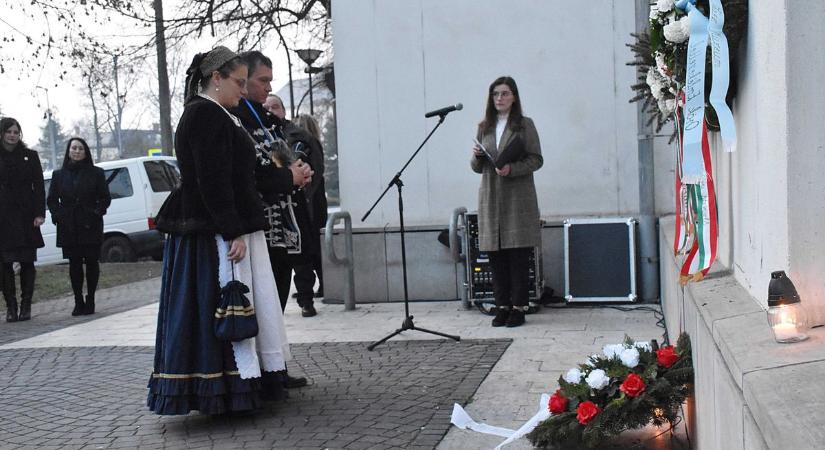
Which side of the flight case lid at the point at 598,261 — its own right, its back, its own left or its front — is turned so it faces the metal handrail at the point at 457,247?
right

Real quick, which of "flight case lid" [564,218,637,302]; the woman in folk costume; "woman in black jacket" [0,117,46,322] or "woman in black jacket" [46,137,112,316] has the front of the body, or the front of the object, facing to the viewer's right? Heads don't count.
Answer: the woman in folk costume

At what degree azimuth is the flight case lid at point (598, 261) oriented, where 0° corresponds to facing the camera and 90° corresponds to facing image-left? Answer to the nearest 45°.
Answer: approximately 0°

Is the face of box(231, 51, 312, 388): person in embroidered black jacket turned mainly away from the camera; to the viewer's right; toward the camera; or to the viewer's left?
to the viewer's right

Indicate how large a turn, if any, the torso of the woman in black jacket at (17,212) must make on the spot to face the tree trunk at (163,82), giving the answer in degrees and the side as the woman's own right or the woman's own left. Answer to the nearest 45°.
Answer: approximately 180°

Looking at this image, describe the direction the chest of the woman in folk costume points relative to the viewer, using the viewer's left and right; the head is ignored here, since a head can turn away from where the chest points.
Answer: facing to the right of the viewer

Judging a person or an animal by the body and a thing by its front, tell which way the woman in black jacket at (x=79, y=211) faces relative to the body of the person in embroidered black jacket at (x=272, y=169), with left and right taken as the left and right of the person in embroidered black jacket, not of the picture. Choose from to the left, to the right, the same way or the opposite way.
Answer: to the right

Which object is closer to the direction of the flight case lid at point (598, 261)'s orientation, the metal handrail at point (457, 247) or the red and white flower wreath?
the red and white flower wreath

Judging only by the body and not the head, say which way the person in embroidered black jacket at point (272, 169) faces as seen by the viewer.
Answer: to the viewer's right
